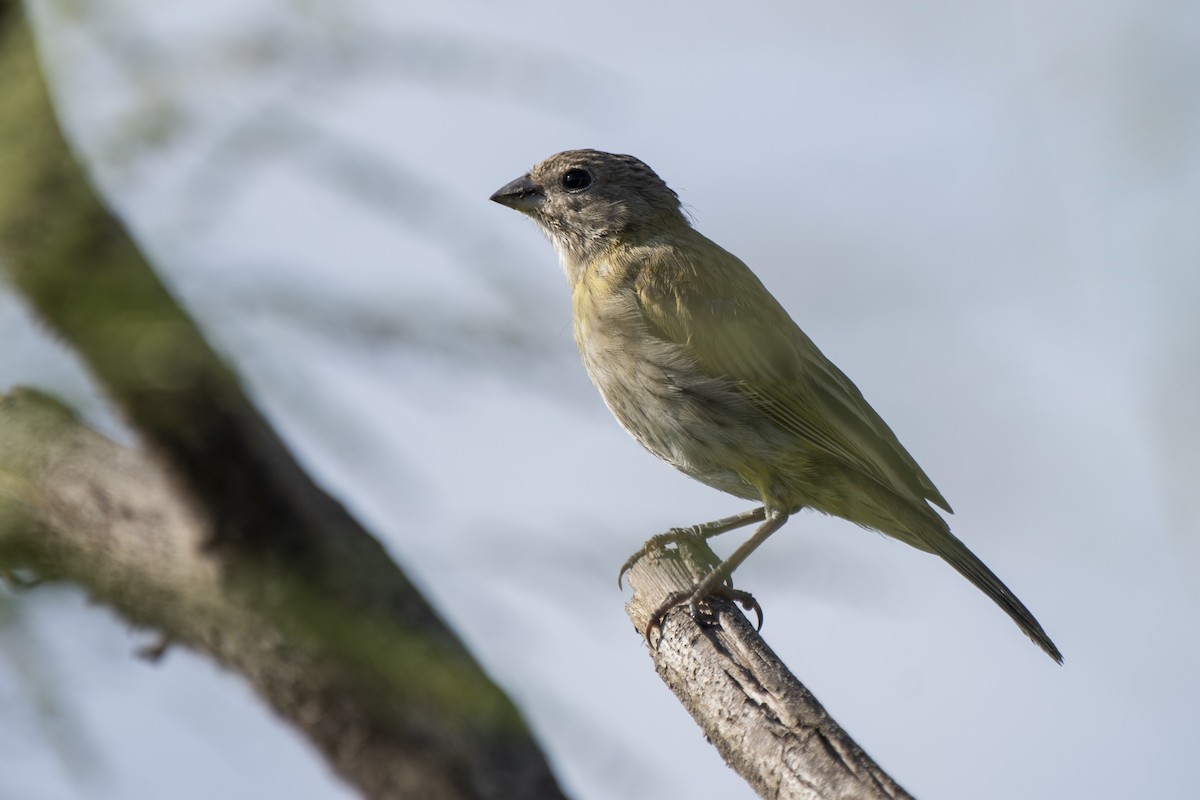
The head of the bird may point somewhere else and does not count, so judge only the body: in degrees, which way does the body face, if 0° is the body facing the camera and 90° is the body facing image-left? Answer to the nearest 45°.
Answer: approximately 90°
